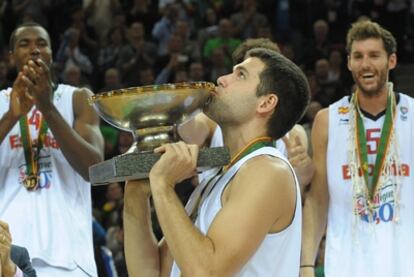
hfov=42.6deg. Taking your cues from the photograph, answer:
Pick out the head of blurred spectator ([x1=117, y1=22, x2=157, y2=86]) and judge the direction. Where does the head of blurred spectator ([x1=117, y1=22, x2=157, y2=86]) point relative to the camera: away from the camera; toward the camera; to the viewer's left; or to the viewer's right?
toward the camera

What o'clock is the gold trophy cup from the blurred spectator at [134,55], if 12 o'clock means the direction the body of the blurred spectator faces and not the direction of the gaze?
The gold trophy cup is roughly at 12 o'clock from the blurred spectator.

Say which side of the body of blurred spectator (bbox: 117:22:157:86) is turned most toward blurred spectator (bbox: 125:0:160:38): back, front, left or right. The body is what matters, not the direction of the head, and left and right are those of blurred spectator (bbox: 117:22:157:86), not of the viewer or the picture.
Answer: back

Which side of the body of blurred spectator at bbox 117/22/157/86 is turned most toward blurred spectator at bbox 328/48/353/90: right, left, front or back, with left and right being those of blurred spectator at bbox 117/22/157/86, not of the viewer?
left

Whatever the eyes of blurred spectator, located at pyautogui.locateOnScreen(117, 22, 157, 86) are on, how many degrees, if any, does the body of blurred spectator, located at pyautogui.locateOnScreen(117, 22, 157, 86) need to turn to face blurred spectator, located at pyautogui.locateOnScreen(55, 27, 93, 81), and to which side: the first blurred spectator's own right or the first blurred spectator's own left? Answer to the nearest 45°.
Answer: approximately 90° to the first blurred spectator's own right

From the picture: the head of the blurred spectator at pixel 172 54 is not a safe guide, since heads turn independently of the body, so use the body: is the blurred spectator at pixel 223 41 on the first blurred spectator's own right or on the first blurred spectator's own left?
on the first blurred spectator's own left

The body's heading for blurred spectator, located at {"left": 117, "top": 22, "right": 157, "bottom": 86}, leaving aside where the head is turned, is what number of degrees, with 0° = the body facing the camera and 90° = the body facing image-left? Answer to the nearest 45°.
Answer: approximately 0°

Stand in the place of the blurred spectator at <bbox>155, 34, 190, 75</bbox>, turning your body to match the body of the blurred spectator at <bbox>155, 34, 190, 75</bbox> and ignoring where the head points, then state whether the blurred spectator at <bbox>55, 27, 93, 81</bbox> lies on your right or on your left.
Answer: on your right

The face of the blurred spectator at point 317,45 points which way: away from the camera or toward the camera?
toward the camera

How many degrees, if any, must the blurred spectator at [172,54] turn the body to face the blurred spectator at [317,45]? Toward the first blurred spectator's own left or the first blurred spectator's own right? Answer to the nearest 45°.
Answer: approximately 90° to the first blurred spectator's own left

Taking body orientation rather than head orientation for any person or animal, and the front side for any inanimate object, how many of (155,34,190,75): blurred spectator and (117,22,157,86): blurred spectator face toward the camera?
2
